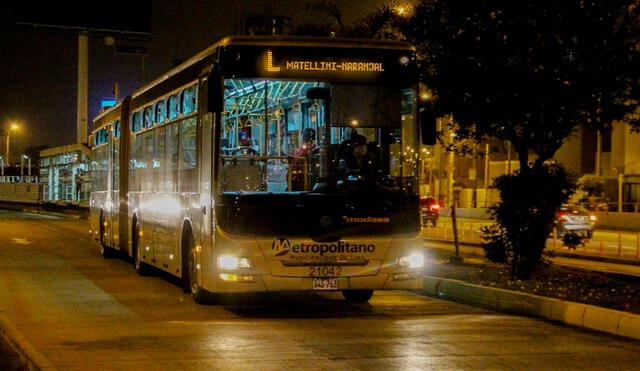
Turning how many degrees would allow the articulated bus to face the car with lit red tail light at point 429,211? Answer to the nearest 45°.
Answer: approximately 180°

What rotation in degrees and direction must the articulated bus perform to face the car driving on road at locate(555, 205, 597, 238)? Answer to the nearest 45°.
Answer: approximately 135° to its left

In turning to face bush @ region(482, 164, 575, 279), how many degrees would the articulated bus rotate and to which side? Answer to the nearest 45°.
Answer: approximately 45° to its left

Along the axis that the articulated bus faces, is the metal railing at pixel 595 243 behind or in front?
behind

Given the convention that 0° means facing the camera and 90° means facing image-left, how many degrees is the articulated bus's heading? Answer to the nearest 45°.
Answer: approximately 0°
